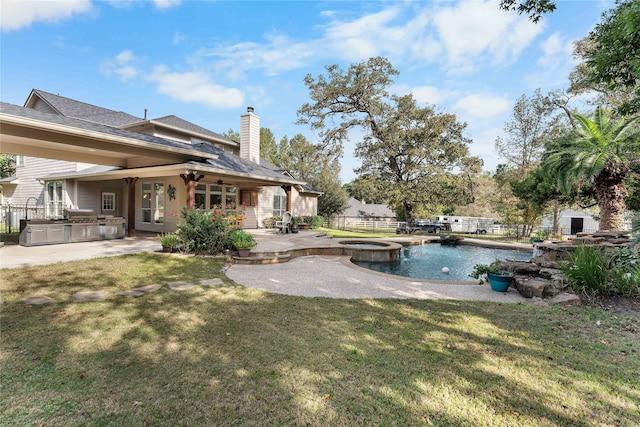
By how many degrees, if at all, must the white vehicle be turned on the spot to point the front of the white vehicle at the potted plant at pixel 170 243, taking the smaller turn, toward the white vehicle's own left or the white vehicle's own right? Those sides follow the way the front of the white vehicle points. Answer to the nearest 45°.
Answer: approximately 90° to the white vehicle's own left

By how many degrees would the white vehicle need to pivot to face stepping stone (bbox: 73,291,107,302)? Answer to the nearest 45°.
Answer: approximately 90° to its left

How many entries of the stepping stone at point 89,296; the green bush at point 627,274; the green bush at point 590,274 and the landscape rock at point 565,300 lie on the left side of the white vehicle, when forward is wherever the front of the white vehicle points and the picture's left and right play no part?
4

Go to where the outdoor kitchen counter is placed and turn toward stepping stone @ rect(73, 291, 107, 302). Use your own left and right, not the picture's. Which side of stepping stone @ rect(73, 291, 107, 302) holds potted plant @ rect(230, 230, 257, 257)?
left

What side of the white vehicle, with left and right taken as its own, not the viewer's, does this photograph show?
left
